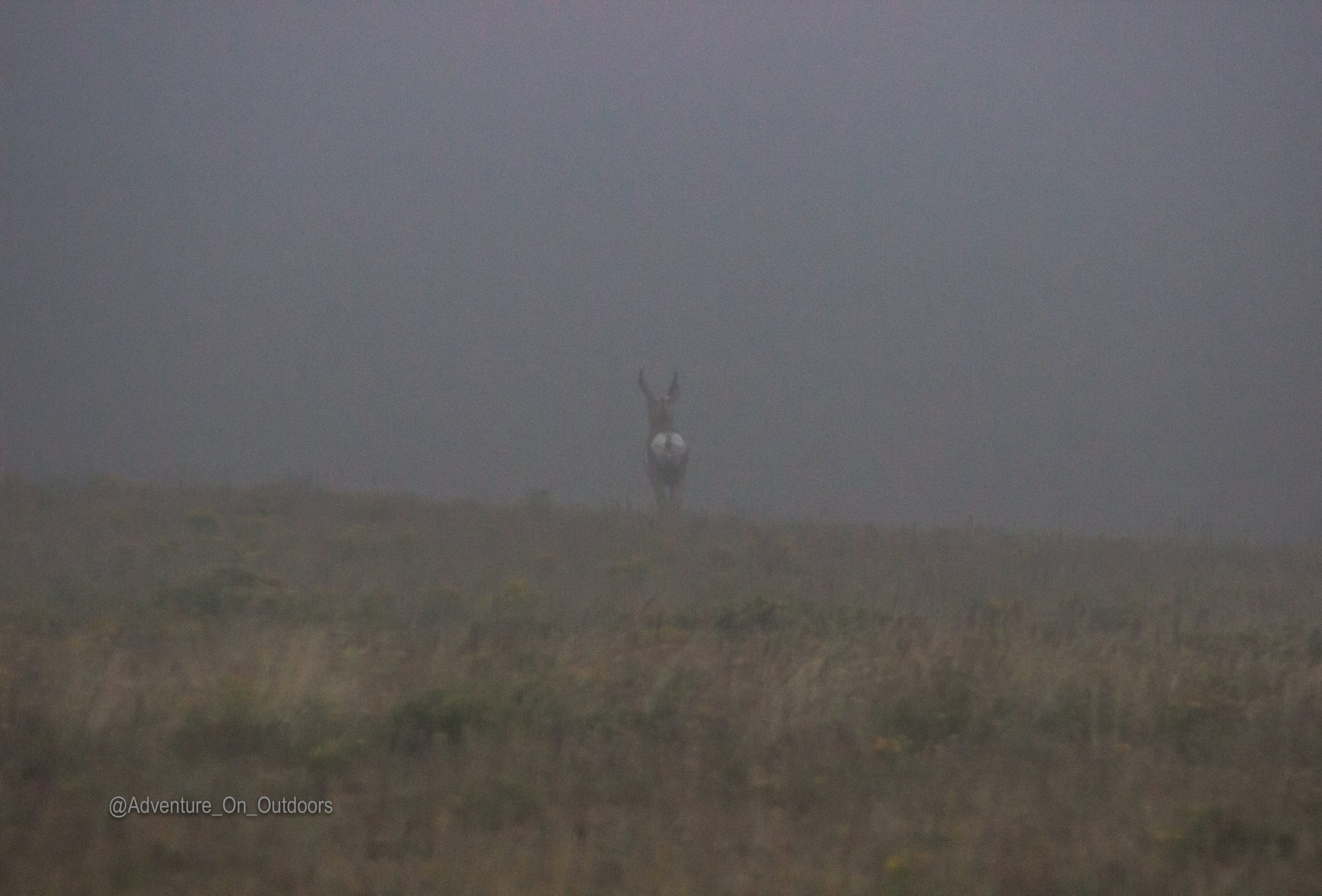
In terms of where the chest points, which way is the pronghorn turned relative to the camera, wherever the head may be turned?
away from the camera
